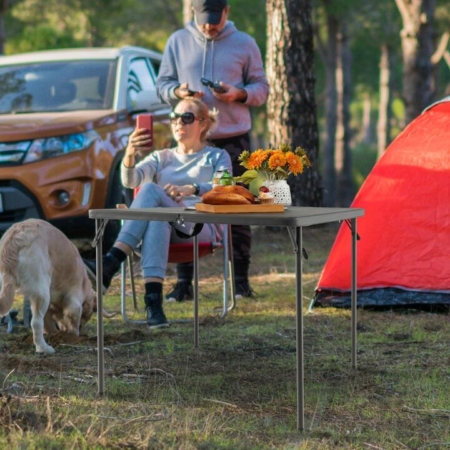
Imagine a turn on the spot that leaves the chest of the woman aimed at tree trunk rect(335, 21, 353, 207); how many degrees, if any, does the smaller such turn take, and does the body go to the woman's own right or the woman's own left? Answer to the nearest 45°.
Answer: approximately 135° to the woman's own right

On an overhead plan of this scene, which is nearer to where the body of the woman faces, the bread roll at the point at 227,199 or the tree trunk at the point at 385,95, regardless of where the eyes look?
the bread roll

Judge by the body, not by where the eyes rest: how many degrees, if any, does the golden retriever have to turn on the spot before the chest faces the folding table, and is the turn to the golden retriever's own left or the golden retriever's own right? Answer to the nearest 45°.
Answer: approximately 90° to the golden retriever's own right

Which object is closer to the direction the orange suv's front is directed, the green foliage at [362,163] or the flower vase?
the flower vase

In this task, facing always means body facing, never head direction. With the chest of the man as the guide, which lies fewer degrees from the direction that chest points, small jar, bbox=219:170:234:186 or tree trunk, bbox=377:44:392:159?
the small jar

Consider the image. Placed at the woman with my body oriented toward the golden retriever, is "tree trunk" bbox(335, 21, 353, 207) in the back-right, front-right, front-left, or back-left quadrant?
back-right

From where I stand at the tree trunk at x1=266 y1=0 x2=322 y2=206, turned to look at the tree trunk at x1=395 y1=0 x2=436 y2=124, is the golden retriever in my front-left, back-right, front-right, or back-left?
back-right
